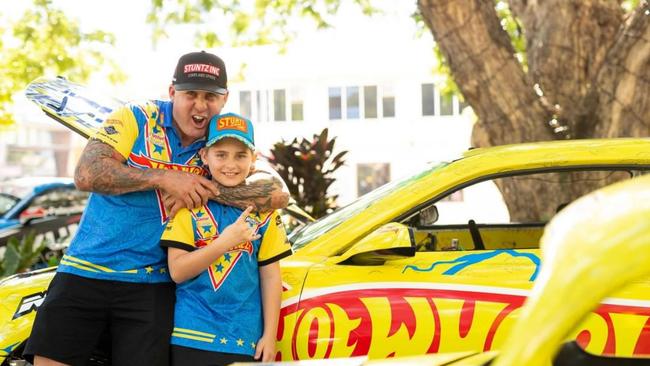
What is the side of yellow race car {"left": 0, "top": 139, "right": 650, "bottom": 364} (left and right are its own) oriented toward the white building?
right

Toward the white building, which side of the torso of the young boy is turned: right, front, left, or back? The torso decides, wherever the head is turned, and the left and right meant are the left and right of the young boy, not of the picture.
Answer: back

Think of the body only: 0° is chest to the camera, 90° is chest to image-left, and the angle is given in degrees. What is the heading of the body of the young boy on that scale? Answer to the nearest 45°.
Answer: approximately 0°

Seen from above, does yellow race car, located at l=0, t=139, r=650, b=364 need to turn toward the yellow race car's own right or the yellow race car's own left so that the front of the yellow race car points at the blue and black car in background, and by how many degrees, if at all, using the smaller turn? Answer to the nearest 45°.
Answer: approximately 45° to the yellow race car's own right

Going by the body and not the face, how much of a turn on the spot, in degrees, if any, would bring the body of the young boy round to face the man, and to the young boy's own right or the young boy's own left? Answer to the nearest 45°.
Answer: approximately 90° to the young boy's own right

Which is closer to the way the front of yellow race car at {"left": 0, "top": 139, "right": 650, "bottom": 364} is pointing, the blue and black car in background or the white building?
the blue and black car in background

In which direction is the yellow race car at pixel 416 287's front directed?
to the viewer's left

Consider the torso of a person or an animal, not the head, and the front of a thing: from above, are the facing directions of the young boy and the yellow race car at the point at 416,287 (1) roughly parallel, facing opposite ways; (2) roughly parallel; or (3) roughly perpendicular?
roughly perpendicular
